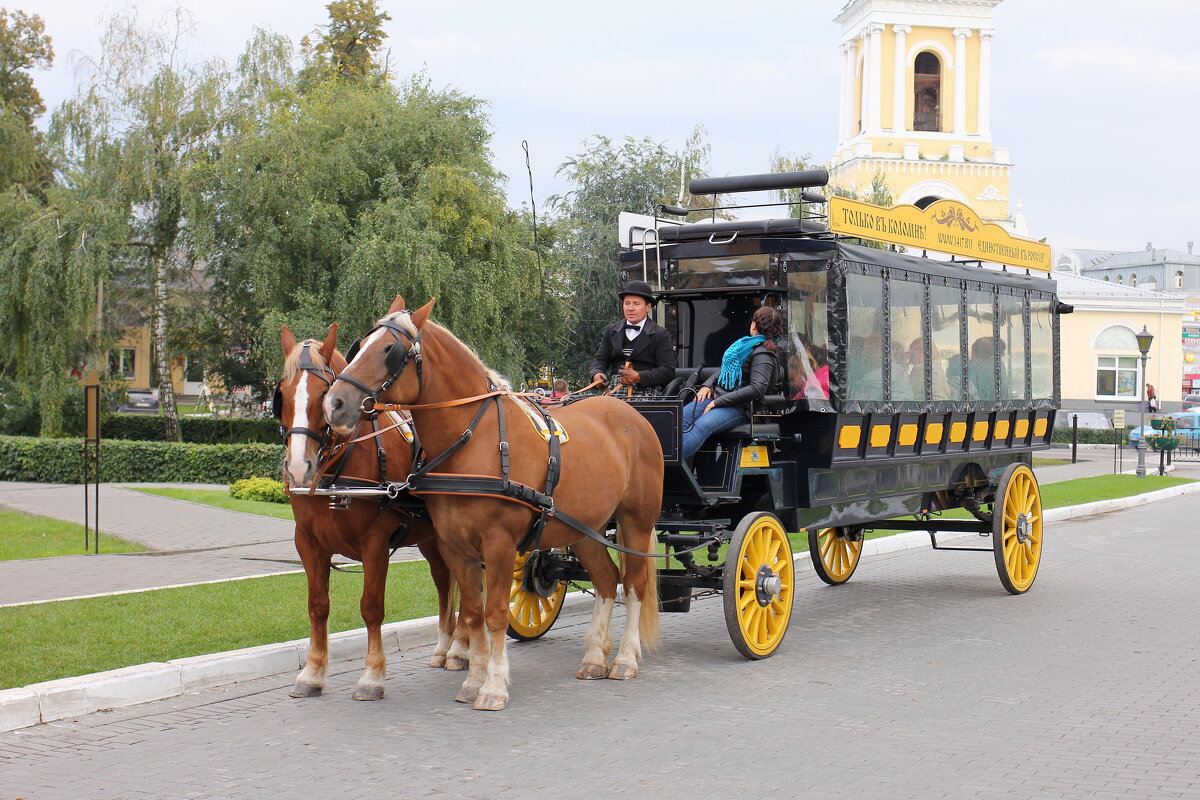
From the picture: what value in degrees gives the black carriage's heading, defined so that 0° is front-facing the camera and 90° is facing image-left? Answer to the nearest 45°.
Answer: approximately 45°

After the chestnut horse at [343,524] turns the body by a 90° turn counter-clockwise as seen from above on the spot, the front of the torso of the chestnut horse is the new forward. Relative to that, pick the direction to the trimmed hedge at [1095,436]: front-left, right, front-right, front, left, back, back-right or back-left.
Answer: left

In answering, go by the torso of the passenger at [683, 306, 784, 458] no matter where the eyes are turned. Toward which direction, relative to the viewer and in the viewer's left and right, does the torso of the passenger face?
facing to the left of the viewer

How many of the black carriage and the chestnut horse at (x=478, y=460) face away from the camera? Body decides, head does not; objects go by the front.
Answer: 0

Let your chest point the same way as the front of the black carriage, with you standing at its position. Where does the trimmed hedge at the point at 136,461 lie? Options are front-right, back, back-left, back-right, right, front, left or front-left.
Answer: right

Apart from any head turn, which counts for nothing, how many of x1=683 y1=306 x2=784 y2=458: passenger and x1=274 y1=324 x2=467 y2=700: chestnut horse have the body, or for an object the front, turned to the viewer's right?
0

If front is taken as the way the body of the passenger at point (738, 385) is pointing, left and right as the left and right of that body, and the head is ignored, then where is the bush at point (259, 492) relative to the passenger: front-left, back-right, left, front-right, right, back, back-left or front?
front-right

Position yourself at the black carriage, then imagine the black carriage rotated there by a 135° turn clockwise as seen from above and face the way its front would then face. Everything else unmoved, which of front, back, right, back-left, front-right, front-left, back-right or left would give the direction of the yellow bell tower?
front

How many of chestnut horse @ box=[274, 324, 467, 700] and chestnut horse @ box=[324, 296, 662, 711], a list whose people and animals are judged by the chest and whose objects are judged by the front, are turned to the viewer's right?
0
